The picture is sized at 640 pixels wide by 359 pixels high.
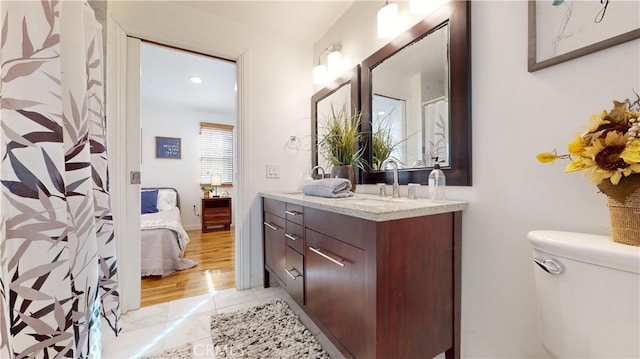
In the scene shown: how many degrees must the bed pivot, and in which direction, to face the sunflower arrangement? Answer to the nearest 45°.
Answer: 0° — it already faces it

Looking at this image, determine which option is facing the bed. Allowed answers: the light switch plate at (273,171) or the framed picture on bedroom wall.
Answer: the framed picture on bedroom wall

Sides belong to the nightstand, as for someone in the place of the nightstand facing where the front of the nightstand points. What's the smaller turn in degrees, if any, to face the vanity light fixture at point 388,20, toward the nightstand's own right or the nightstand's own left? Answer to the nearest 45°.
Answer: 0° — it already faces it

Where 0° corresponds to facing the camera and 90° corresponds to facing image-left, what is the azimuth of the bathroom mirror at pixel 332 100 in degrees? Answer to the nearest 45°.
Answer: approximately 45°
